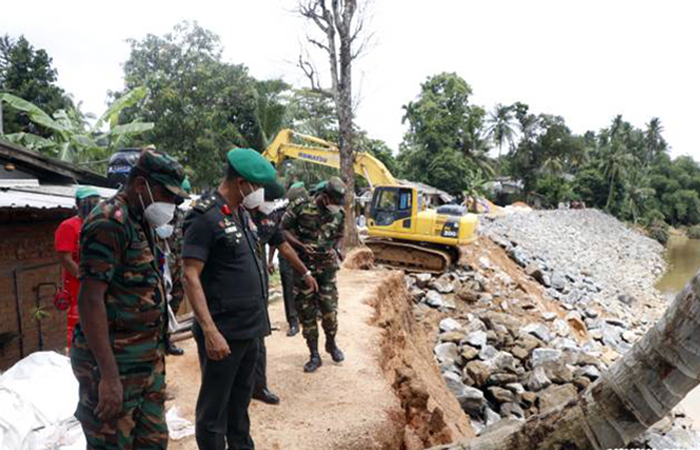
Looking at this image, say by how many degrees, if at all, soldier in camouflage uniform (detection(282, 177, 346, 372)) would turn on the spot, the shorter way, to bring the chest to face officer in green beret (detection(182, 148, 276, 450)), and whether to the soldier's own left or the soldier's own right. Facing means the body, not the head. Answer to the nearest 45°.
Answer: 0° — they already face them

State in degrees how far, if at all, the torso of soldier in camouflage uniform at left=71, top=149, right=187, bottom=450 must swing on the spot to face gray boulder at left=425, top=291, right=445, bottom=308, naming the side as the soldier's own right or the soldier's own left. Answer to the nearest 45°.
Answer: approximately 45° to the soldier's own left

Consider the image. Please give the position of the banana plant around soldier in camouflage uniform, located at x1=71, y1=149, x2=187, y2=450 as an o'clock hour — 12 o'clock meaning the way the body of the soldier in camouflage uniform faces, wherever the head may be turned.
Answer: The banana plant is roughly at 9 o'clock from the soldier in camouflage uniform.

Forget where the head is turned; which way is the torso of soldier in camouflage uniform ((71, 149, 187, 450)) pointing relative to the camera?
to the viewer's right

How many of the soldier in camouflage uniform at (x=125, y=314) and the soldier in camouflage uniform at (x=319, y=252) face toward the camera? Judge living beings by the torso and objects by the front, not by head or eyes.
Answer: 1

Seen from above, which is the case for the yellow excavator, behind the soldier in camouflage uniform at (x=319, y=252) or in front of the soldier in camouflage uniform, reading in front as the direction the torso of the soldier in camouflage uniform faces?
behind

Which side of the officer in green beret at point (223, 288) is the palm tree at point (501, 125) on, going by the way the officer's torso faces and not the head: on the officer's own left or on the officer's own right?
on the officer's own left

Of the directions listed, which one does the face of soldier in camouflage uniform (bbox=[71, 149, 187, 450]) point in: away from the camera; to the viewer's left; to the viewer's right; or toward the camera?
to the viewer's right

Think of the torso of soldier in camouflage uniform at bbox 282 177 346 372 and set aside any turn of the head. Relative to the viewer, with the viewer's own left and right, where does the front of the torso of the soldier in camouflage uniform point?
facing the viewer
